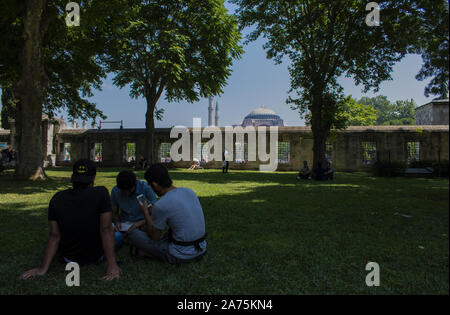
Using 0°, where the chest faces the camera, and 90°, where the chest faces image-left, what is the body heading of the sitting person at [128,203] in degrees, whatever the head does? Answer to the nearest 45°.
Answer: approximately 0°

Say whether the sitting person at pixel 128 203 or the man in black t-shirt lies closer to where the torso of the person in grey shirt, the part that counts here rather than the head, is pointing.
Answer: the sitting person

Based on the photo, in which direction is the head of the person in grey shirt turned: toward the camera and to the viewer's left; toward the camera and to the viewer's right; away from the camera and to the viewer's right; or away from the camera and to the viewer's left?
away from the camera and to the viewer's left

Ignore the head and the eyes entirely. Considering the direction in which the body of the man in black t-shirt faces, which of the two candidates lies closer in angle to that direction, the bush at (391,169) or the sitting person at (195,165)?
the sitting person

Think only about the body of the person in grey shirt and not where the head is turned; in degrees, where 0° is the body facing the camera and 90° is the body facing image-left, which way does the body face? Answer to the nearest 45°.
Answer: approximately 135°

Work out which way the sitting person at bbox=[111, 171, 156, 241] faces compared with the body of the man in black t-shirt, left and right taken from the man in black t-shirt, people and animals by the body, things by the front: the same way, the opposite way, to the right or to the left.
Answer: the opposite way

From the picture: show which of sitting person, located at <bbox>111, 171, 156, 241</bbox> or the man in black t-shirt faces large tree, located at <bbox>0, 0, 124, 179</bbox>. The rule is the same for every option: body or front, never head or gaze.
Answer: the man in black t-shirt

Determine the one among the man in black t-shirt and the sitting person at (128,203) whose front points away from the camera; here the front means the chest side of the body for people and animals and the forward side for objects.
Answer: the man in black t-shirt

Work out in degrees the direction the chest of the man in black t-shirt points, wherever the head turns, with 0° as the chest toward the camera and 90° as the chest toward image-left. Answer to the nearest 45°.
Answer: approximately 180°

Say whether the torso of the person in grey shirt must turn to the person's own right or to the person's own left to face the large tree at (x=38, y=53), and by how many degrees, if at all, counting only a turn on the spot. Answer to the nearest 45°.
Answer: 0° — they already face it

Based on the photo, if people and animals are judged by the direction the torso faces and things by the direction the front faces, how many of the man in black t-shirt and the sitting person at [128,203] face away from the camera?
1

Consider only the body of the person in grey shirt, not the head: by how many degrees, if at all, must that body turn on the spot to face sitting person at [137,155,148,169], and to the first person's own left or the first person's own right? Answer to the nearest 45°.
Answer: approximately 45° to the first person's own right

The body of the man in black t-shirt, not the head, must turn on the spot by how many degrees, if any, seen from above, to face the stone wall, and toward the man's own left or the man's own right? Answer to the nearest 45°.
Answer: approximately 45° to the man's own right
